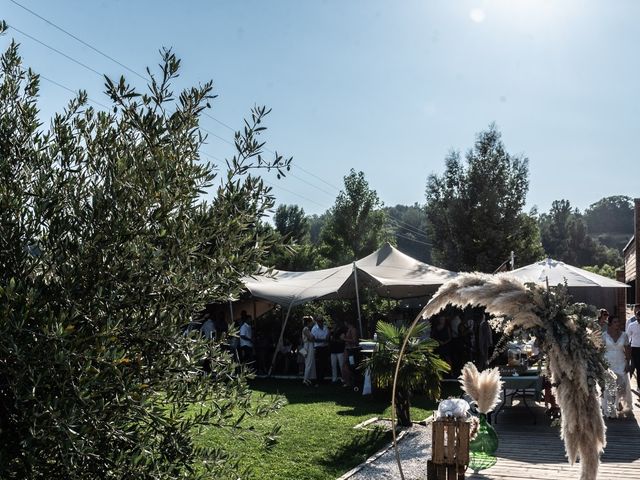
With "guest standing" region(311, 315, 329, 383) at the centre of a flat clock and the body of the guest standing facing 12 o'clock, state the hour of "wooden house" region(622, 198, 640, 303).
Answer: The wooden house is roughly at 8 o'clock from the guest standing.

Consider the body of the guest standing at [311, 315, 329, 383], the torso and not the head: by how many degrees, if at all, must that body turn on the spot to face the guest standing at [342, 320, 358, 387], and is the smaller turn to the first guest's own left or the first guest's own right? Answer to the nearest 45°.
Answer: approximately 45° to the first guest's own left

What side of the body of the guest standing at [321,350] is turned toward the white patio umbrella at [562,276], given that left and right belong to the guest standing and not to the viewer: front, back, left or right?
left

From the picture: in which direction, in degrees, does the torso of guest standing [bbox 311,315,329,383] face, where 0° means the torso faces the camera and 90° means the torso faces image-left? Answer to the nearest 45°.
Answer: approximately 0°

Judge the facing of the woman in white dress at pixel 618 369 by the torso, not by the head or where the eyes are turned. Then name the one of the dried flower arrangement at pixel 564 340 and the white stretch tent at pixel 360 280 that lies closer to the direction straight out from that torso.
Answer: the dried flower arrangement

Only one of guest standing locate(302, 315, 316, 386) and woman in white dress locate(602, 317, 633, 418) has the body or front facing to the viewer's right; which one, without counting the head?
the guest standing

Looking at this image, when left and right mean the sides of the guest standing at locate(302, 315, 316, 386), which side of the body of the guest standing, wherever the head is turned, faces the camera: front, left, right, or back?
right

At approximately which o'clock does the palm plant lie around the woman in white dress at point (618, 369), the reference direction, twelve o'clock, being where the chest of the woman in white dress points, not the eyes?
The palm plant is roughly at 2 o'clock from the woman in white dress.

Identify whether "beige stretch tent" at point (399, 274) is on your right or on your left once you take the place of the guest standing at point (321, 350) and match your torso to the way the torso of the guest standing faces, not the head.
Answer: on your left
